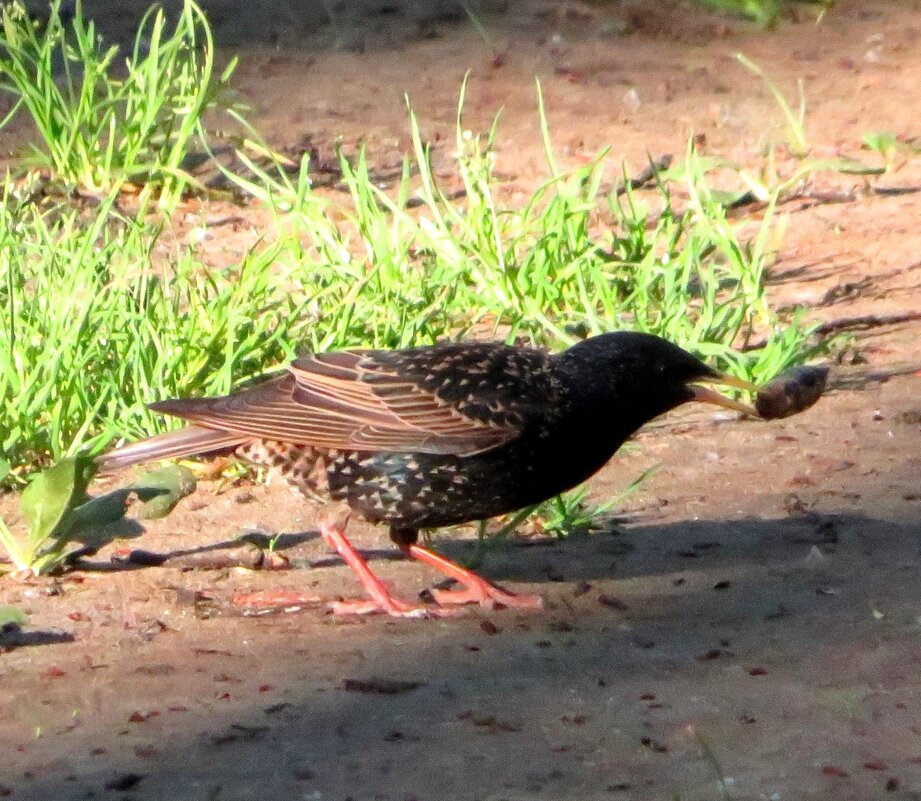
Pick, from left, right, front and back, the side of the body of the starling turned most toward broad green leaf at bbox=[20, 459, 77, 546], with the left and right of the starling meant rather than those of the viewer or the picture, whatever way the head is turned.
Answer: back

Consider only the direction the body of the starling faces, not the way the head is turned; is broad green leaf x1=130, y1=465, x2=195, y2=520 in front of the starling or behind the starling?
behind

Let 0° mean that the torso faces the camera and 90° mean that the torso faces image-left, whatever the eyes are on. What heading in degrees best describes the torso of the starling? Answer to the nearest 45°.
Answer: approximately 270°

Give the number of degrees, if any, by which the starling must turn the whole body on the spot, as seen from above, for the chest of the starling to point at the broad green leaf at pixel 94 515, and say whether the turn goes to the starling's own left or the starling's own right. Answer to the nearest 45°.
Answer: approximately 180°

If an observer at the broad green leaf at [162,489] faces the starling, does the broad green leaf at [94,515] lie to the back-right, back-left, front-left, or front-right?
back-right
